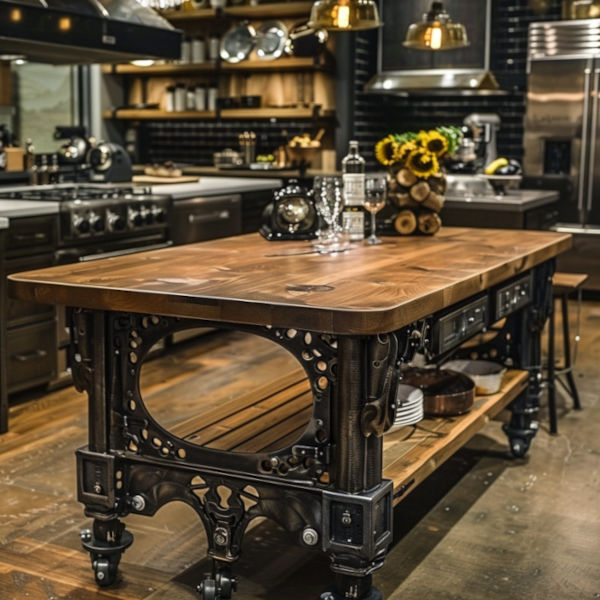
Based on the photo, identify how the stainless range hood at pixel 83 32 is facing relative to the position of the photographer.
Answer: facing the viewer and to the right of the viewer

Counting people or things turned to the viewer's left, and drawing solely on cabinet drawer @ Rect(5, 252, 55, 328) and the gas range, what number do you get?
0

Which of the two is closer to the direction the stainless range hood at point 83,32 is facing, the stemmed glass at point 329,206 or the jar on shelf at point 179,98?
the stemmed glass

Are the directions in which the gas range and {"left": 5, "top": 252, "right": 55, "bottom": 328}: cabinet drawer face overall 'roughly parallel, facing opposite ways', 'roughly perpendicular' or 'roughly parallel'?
roughly parallel

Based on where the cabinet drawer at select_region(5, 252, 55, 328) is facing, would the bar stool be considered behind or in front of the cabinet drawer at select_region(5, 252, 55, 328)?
in front

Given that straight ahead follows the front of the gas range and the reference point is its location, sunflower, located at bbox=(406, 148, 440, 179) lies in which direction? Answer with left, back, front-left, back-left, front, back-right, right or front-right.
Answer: front

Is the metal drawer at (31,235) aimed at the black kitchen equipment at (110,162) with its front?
no

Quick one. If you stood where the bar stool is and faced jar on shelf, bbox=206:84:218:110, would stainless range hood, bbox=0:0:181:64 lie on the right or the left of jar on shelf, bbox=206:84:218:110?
left

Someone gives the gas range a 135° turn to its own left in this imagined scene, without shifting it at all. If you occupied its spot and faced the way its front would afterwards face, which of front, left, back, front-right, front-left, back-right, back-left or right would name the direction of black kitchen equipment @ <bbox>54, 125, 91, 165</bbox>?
front

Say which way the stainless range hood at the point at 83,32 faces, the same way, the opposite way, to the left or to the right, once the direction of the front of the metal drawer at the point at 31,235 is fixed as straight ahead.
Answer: the same way

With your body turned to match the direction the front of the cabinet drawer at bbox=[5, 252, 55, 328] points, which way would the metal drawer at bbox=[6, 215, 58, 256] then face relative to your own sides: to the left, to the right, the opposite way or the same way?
the same way

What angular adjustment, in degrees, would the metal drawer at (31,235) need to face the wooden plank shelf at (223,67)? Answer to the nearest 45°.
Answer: approximately 90° to its left

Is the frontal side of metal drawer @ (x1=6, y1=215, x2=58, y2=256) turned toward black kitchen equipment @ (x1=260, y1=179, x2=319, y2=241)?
yes

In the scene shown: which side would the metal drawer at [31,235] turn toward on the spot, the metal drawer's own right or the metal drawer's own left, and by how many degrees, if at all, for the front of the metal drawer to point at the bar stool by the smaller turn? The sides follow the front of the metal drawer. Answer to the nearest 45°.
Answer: approximately 45° to the metal drawer's own left

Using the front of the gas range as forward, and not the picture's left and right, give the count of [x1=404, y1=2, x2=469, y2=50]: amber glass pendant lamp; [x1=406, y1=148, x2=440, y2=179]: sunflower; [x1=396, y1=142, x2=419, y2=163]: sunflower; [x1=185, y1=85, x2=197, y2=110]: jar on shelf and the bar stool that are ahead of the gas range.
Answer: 4

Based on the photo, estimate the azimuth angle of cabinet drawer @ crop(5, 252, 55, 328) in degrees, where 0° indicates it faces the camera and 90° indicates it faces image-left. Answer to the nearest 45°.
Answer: approximately 315°
